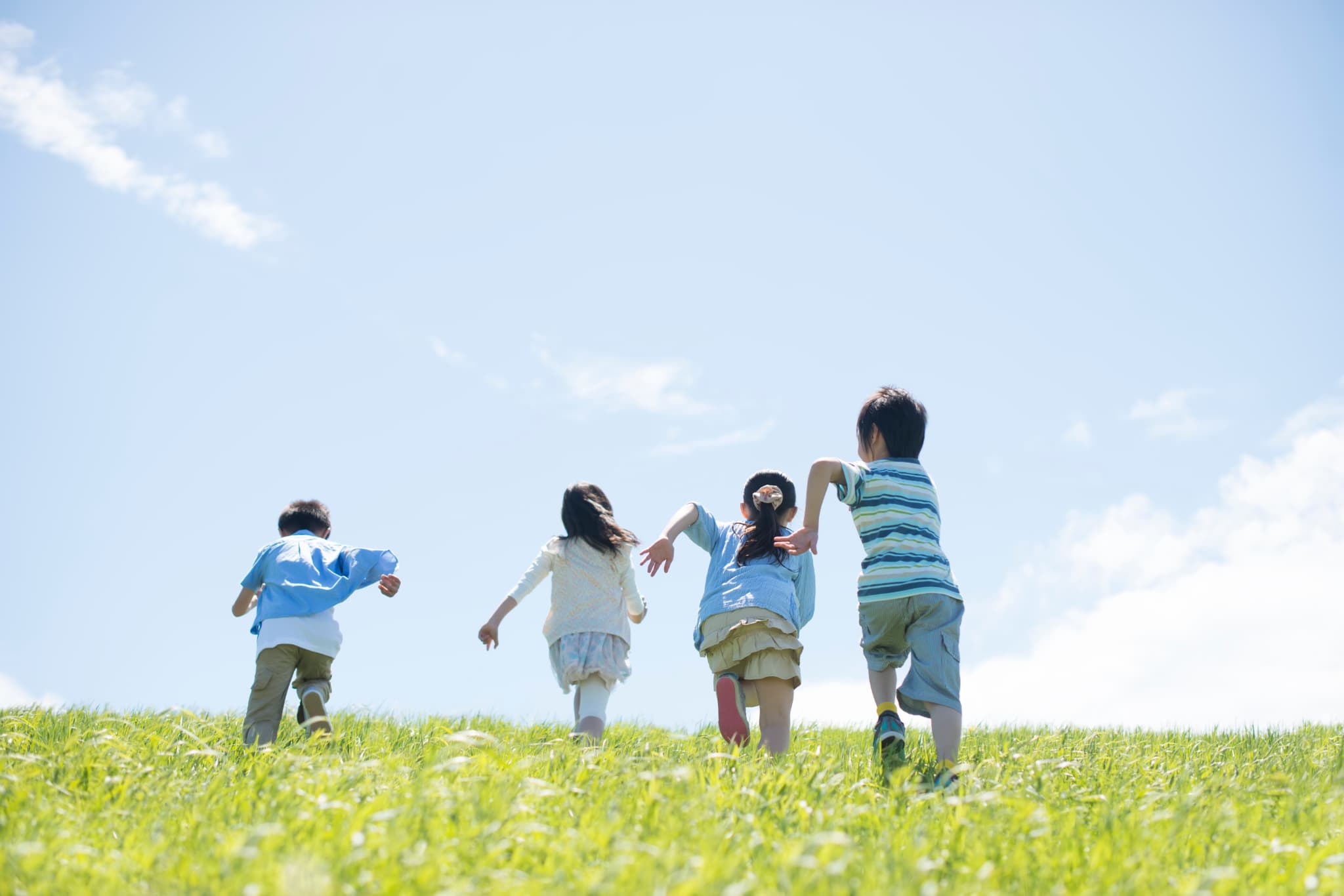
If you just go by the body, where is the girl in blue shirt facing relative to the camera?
away from the camera

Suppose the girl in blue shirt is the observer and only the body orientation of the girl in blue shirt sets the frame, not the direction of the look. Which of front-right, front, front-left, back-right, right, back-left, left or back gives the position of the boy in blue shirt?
left

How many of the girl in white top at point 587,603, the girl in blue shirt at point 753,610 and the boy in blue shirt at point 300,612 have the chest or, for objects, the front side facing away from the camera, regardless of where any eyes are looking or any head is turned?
3

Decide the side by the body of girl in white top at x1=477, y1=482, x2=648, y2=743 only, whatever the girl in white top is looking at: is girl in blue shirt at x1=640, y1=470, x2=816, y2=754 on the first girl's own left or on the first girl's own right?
on the first girl's own right

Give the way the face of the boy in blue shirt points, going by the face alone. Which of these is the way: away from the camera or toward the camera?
away from the camera

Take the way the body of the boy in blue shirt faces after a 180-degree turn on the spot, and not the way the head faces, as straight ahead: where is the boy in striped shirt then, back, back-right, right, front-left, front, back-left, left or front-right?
front-left

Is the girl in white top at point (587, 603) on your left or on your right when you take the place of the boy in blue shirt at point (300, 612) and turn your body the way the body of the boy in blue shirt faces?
on your right

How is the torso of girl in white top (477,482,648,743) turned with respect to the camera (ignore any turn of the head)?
away from the camera

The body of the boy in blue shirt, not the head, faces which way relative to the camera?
away from the camera

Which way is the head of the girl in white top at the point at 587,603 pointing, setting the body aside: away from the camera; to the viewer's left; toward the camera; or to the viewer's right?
away from the camera

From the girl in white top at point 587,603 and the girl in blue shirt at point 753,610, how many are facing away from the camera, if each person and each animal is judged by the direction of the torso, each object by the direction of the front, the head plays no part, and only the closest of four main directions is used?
2

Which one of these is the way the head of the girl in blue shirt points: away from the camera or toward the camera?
away from the camera
